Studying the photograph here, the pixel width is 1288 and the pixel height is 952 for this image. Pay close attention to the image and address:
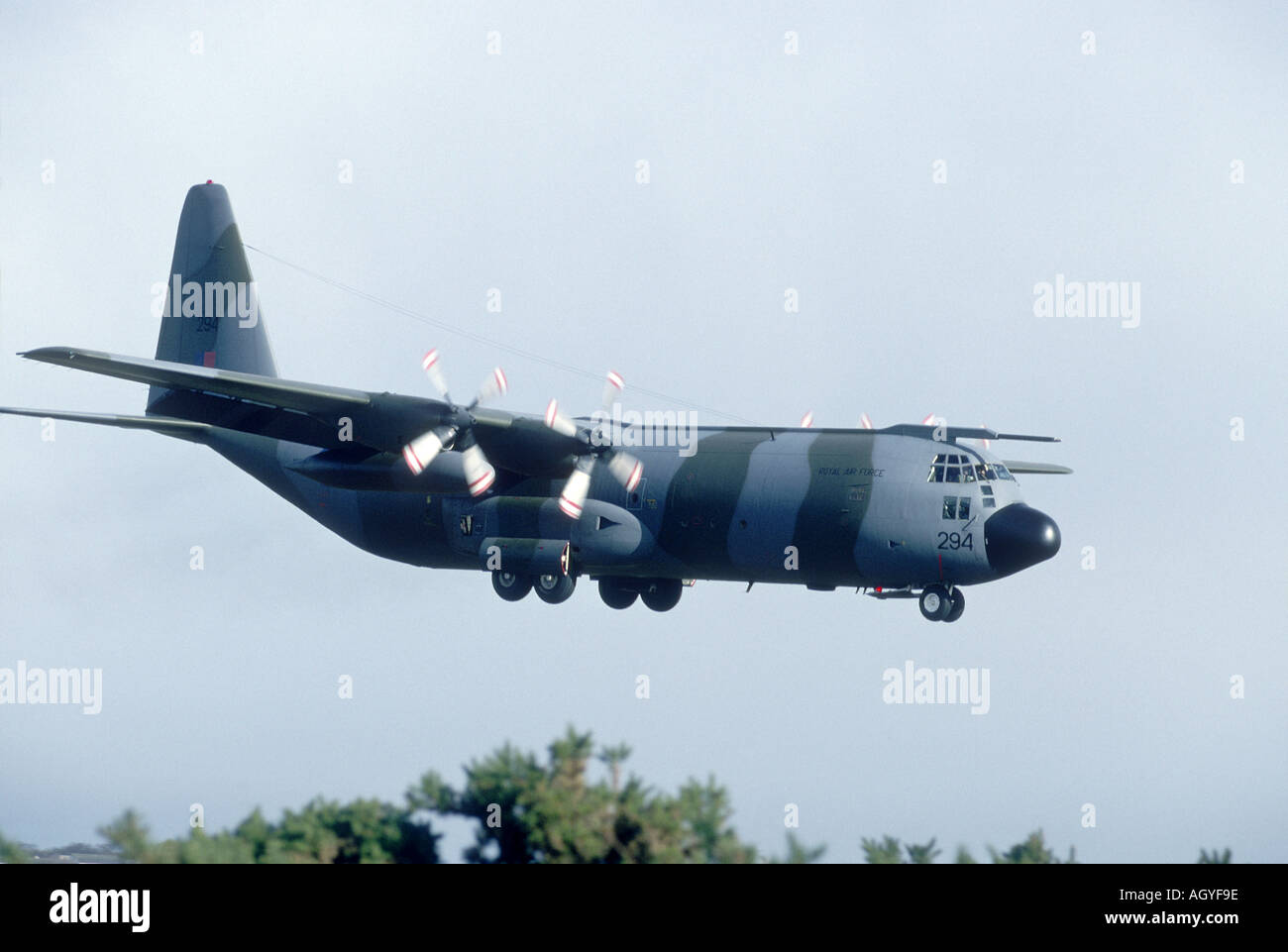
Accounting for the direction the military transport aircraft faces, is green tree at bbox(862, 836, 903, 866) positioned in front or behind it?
in front

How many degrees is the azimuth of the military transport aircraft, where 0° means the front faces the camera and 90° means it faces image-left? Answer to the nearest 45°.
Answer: approximately 315°
